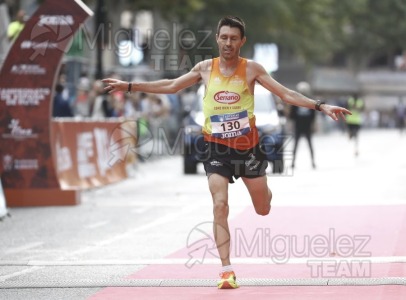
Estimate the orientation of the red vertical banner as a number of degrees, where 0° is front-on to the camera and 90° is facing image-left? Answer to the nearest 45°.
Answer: approximately 0°

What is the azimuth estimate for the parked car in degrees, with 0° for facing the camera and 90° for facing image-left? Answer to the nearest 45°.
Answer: approximately 0°

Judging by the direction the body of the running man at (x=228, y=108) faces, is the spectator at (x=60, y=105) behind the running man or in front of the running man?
behind

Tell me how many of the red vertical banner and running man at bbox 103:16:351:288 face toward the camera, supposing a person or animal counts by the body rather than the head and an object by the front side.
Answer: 2

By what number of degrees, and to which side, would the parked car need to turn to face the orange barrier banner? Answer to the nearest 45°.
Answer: approximately 45° to its right

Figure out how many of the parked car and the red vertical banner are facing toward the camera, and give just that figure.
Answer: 2
